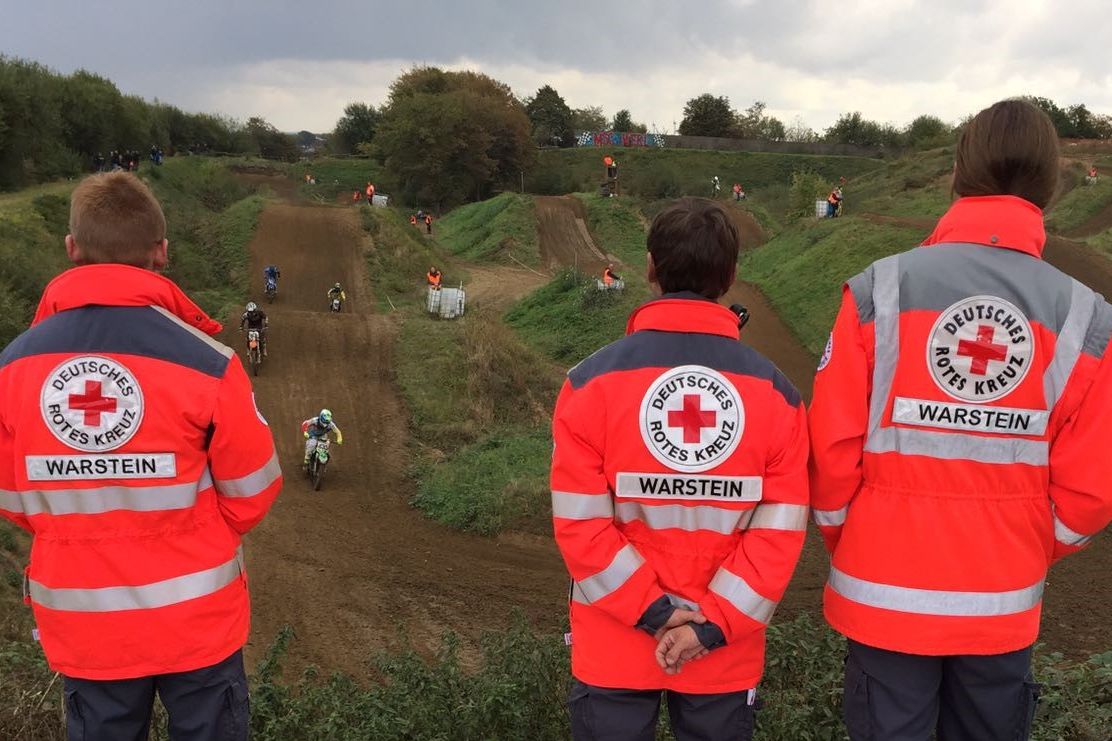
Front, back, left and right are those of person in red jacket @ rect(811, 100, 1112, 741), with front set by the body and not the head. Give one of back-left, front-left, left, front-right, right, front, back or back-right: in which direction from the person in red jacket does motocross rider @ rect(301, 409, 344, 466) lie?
front-left

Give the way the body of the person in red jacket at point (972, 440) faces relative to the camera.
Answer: away from the camera

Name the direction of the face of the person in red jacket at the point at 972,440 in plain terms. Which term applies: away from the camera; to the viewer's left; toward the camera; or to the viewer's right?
away from the camera

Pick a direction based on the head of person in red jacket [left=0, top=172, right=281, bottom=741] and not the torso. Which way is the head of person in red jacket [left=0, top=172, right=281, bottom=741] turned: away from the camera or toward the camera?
away from the camera

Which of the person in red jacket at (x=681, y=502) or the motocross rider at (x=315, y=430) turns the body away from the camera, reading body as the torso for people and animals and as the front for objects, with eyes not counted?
the person in red jacket

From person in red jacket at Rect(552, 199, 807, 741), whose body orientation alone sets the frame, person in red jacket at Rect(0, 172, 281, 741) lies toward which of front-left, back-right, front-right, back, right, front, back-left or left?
left

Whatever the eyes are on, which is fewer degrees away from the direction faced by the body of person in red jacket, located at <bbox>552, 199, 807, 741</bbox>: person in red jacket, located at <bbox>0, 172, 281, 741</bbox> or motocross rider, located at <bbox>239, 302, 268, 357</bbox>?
the motocross rider

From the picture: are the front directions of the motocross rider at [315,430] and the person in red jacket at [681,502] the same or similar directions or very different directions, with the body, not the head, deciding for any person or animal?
very different directions

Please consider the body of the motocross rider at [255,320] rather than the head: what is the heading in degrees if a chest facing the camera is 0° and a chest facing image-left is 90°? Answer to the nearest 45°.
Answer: approximately 0°

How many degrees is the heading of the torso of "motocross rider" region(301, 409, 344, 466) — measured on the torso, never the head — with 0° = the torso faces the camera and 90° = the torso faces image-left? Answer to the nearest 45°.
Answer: approximately 0°

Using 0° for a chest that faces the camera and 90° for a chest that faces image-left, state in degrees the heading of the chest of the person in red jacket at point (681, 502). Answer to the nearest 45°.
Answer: approximately 180°

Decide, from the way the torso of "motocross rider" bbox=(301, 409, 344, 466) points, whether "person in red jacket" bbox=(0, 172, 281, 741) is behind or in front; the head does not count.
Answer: in front

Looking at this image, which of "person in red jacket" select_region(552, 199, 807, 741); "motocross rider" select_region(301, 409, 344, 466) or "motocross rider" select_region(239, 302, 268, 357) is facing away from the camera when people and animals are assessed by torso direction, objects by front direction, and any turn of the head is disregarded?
the person in red jacket

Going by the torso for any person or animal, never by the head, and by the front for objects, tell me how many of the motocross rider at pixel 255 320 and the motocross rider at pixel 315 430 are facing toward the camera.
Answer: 2

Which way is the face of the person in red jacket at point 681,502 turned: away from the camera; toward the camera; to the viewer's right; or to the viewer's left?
away from the camera

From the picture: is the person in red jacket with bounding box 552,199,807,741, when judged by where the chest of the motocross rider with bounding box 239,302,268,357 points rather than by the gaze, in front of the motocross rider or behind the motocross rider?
in front
